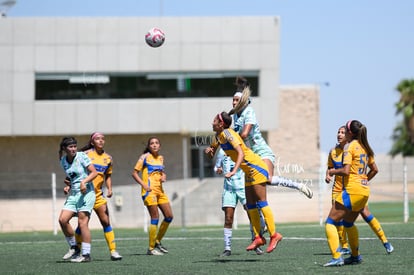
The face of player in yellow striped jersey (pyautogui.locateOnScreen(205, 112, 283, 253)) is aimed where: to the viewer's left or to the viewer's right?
to the viewer's left

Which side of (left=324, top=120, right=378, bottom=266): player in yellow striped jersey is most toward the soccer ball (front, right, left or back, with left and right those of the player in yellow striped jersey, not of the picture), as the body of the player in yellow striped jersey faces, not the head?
front

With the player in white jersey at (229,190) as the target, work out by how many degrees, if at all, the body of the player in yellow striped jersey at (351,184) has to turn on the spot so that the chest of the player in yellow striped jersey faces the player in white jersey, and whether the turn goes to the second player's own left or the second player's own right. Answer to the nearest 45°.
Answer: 0° — they already face them

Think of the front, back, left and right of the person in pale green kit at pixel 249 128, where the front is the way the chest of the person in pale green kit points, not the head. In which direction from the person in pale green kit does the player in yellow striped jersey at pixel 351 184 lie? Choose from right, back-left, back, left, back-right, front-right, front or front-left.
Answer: back-left

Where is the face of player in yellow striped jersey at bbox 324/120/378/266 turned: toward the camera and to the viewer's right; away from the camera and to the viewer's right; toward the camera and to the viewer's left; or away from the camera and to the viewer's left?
away from the camera and to the viewer's left

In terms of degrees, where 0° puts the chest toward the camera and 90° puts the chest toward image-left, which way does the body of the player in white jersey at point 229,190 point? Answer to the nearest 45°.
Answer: approximately 45°

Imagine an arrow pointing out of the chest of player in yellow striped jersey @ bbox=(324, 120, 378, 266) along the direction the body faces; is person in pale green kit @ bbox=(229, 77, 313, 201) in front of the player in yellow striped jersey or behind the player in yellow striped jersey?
in front

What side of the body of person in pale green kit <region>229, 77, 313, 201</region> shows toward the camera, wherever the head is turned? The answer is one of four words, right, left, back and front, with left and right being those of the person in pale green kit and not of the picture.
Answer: left
